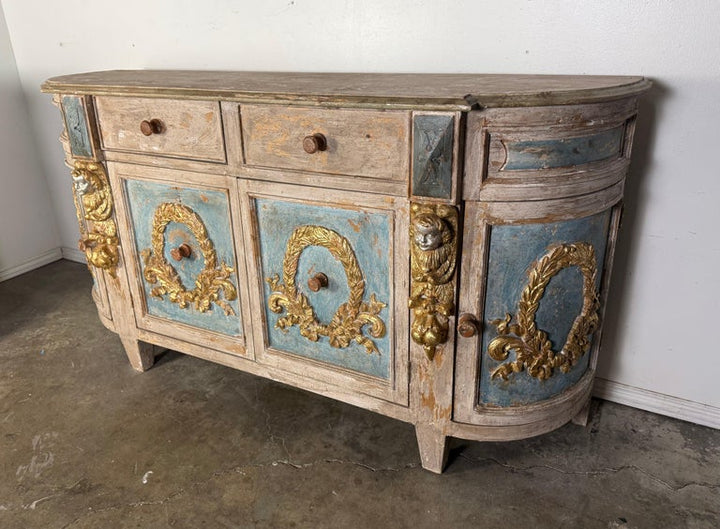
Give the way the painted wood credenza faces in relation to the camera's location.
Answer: facing the viewer and to the left of the viewer
